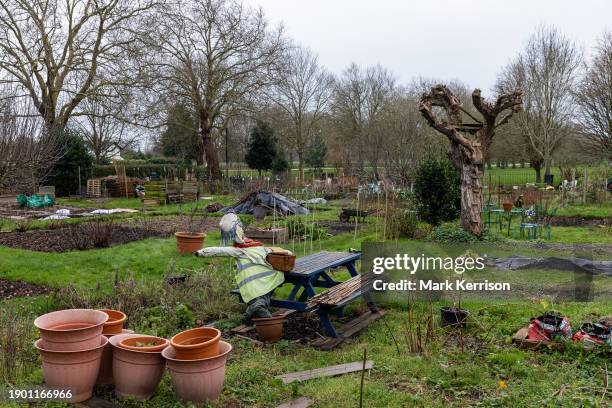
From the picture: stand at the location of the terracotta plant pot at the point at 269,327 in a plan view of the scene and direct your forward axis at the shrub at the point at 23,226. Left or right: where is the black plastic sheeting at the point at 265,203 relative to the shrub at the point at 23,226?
right

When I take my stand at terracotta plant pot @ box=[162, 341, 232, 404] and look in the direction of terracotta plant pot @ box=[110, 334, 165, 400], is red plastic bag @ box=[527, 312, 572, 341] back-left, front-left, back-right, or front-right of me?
back-right

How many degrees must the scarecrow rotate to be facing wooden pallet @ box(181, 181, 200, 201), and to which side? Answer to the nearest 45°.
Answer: approximately 135° to its right

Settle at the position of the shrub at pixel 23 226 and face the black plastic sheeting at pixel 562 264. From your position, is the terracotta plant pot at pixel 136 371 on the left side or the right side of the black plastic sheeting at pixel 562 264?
right

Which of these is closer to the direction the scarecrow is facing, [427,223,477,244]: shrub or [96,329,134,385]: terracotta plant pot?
the terracotta plant pot

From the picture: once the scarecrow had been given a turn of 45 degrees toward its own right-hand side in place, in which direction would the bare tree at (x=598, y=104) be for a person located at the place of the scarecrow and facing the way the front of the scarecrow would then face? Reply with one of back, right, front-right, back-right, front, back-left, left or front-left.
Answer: back-right

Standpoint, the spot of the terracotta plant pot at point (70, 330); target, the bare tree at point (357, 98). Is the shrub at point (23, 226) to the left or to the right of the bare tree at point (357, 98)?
left

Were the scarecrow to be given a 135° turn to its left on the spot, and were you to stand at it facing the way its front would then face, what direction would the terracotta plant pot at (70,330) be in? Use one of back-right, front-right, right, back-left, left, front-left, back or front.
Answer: back-right

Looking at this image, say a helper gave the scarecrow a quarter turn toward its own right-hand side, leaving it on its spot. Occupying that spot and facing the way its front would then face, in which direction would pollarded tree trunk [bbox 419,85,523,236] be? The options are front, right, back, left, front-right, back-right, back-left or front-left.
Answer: right

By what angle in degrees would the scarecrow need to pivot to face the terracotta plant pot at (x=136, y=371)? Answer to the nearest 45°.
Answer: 0° — it already faces it

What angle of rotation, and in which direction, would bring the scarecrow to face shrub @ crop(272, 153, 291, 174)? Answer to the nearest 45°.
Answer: approximately 135° to its right

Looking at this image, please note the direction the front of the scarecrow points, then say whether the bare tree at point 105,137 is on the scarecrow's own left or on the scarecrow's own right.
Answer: on the scarecrow's own right

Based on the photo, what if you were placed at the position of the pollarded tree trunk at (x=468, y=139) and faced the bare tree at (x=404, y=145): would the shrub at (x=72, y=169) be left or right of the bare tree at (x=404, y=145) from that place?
left

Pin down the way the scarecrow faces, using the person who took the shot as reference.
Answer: facing the viewer and to the left of the viewer

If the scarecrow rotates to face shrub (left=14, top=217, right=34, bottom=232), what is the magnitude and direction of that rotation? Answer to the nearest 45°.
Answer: approximately 90° to its right

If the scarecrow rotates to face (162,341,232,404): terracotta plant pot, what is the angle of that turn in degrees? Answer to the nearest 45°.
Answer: approximately 45° to its left

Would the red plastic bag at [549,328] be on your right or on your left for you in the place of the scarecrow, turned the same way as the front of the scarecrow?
on your left

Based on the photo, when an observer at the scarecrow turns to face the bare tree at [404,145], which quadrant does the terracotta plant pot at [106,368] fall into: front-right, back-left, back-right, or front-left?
back-left

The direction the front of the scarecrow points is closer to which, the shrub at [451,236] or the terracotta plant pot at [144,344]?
the terracotta plant pot
